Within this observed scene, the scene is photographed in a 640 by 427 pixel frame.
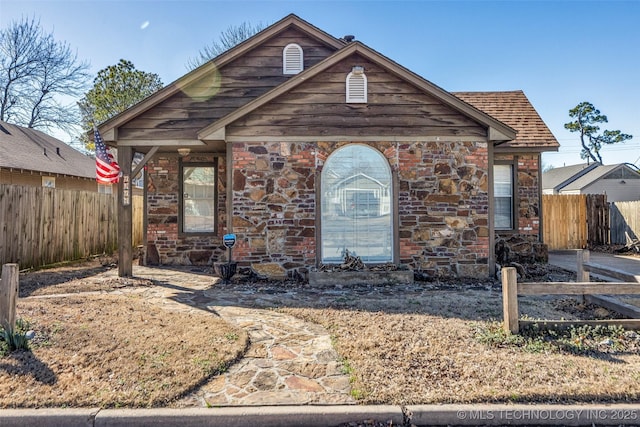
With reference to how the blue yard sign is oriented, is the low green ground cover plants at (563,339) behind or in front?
in front

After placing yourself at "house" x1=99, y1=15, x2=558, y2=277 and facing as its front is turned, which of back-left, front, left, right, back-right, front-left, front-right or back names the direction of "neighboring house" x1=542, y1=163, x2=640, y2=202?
back-left

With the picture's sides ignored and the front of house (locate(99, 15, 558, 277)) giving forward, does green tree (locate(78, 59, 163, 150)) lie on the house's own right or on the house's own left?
on the house's own right

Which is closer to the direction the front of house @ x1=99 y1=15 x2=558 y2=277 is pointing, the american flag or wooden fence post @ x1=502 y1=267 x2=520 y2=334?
the wooden fence post

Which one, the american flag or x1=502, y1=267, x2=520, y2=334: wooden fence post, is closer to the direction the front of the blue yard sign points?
the wooden fence post

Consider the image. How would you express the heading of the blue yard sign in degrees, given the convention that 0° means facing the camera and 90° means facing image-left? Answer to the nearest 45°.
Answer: approximately 0°

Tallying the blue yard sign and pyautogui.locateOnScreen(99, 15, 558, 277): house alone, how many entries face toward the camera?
2

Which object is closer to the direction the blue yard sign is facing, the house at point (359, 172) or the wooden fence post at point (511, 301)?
the wooden fence post

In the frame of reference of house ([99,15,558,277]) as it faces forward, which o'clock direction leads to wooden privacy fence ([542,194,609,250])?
The wooden privacy fence is roughly at 8 o'clock from the house.

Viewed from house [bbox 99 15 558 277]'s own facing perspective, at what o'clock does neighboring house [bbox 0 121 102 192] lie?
The neighboring house is roughly at 4 o'clock from the house.

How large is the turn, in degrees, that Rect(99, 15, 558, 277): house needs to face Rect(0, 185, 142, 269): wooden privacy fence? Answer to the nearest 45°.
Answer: approximately 90° to its right

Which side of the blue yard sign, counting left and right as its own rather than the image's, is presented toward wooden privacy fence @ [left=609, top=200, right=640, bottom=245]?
left

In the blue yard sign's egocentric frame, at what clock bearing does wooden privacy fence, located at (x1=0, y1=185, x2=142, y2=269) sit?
The wooden privacy fence is roughly at 4 o'clock from the blue yard sign.

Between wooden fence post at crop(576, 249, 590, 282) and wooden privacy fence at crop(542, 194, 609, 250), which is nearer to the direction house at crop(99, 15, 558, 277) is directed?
the wooden fence post

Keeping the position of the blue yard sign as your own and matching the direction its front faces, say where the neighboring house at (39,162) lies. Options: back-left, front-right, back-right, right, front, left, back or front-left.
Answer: back-right

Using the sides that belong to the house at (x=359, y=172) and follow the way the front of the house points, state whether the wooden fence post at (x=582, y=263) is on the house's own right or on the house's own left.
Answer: on the house's own left
